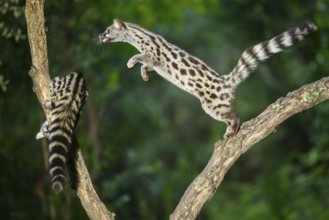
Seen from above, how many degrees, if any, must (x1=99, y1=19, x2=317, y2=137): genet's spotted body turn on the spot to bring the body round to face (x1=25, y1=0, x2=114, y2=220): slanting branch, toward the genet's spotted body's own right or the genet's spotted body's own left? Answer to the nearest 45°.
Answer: approximately 45° to the genet's spotted body's own left

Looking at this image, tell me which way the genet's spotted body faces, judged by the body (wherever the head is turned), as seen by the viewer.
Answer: to the viewer's left
